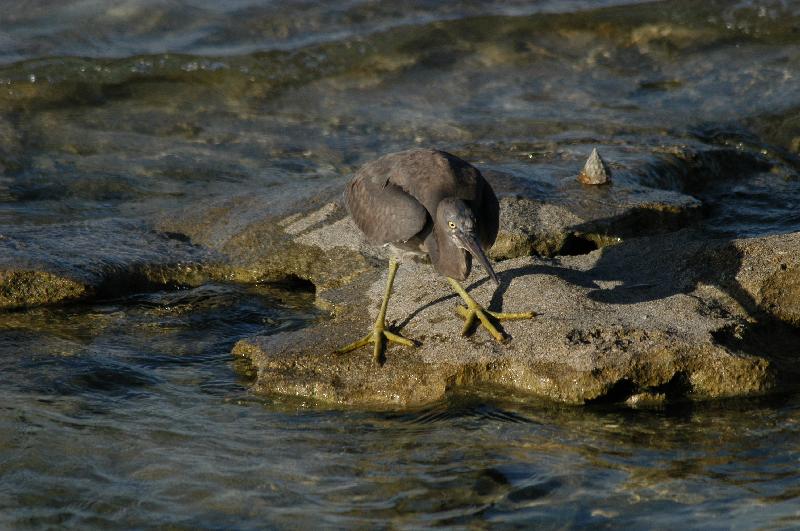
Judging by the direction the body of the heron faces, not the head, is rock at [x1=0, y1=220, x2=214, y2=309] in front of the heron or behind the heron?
behind

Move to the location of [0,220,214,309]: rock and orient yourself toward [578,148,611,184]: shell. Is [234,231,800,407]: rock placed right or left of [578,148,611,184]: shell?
right

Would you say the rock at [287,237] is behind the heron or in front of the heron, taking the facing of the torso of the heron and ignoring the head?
behind

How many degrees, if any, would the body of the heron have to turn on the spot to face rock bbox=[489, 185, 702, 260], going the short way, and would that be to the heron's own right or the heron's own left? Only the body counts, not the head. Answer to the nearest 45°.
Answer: approximately 90° to the heron's own left

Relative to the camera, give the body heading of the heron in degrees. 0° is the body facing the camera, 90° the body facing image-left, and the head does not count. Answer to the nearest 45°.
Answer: approximately 315°

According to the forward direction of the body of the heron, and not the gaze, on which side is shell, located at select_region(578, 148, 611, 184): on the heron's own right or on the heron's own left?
on the heron's own left
